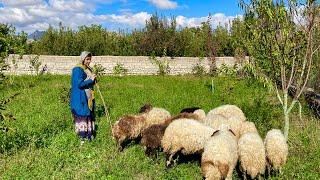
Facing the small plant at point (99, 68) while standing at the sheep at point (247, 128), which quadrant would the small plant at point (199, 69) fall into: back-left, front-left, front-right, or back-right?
front-right

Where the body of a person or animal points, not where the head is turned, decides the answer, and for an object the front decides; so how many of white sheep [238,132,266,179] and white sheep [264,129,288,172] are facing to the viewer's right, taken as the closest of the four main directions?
0

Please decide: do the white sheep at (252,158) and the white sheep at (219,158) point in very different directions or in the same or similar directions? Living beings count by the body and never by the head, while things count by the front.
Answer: same or similar directions

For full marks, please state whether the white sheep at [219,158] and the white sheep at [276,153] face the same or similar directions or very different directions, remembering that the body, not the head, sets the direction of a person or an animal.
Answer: same or similar directions

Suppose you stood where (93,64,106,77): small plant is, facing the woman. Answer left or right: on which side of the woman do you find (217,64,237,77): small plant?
left
